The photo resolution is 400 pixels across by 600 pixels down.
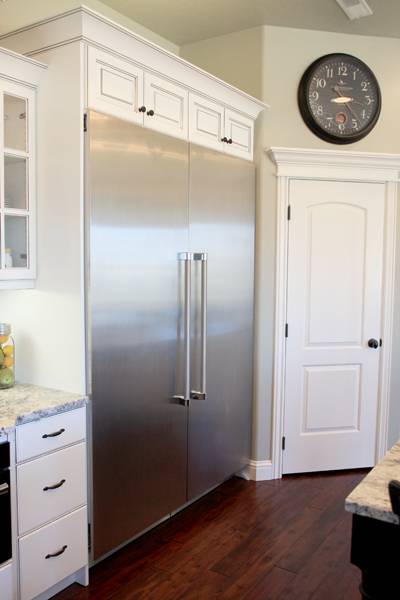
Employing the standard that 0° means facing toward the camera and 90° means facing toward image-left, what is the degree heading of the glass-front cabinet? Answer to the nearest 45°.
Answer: approximately 315°

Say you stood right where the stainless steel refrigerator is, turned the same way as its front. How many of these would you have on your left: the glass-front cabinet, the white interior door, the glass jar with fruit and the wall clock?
2

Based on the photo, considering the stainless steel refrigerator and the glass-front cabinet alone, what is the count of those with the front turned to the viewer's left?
0

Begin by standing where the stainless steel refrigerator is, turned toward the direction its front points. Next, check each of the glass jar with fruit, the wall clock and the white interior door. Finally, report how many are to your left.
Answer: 2

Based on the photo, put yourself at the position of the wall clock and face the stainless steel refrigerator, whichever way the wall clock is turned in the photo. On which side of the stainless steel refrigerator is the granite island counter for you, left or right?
left

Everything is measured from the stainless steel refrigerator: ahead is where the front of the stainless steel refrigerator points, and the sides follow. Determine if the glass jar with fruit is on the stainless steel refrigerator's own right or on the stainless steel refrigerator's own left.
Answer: on the stainless steel refrigerator's own right

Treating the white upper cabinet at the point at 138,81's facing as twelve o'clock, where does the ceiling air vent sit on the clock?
The ceiling air vent is roughly at 10 o'clock from the white upper cabinet.

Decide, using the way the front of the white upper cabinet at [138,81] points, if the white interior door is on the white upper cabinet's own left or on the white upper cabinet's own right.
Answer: on the white upper cabinet's own left

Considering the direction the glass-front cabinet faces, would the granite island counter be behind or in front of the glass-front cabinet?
in front
